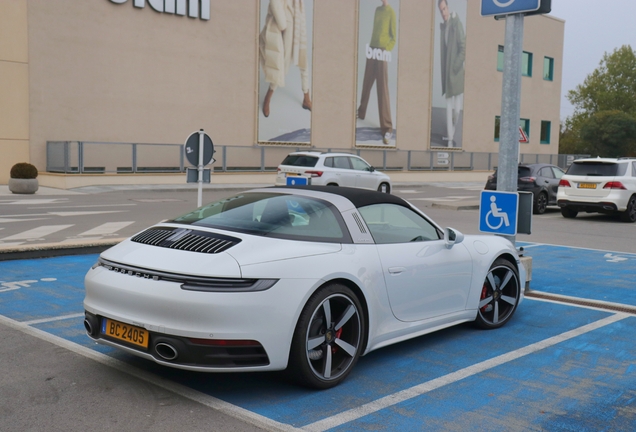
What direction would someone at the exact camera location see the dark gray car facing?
facing away from the viewer and to the right of the viewer

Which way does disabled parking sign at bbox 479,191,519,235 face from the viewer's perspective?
toward the camera

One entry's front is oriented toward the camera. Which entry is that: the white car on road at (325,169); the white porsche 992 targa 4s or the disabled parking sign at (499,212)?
the disabled parking sign

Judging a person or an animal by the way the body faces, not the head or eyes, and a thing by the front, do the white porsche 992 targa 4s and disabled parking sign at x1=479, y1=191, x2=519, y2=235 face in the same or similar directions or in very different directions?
very different directions

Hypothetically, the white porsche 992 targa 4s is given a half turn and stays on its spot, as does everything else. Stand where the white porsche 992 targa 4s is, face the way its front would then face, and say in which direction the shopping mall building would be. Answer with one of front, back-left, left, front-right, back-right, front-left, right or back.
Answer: back-right

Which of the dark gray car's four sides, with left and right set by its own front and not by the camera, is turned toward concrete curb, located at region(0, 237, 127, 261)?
back

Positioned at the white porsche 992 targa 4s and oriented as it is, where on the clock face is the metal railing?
The metal railing is roughly at 10 o'clock from the white porsche 992 targa 4s.

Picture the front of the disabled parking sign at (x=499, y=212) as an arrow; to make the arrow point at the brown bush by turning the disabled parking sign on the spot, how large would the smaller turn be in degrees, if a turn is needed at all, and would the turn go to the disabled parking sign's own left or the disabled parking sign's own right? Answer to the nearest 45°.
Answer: approximately 135° to the disabled parking sign's own right

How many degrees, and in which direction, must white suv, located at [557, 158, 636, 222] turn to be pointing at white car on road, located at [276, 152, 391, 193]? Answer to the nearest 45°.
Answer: approximately 135° to its left

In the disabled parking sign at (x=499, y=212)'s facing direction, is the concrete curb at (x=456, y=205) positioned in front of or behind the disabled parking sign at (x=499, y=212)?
behind

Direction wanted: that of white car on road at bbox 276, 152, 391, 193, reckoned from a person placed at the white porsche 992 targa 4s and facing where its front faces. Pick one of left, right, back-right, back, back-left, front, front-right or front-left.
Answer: front-left

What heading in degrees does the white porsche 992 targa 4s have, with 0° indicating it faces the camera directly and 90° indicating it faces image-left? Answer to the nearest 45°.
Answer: approximately 225°

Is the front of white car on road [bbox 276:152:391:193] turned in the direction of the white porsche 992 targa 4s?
no

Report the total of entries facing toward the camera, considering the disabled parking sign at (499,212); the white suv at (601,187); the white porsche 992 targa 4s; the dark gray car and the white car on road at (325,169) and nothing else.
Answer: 1

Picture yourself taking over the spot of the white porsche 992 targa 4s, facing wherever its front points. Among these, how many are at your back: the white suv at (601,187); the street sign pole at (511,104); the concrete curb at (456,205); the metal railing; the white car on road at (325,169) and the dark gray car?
0

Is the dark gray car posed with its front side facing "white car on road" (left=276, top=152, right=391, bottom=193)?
no

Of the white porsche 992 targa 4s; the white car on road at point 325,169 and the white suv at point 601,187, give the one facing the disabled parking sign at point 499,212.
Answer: the white porsche 992 targa 4s

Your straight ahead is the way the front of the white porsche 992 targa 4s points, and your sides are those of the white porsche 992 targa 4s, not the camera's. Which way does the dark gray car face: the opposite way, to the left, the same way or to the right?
the same way

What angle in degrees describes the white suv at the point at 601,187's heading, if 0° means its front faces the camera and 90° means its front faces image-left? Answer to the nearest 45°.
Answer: approximately 225°
